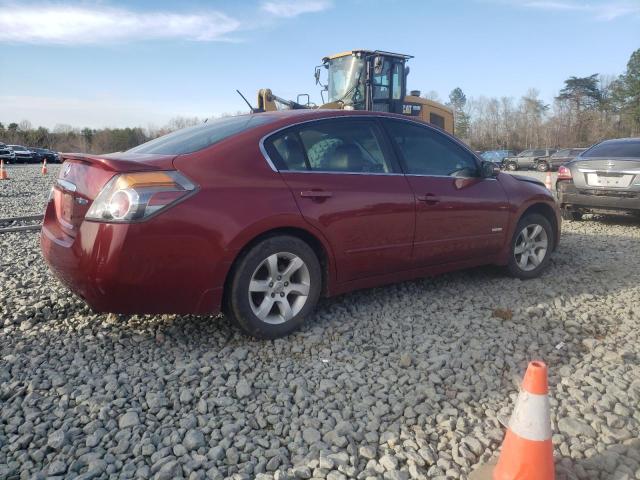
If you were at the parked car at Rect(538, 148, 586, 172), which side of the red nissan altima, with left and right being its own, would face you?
front

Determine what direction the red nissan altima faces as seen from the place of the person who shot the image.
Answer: facing away from the viewer and to the right of the viewer

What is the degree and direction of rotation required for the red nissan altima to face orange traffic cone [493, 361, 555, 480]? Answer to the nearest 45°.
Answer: approximately 90° to its right

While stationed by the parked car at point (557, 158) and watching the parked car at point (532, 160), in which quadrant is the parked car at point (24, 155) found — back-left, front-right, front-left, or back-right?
front-left

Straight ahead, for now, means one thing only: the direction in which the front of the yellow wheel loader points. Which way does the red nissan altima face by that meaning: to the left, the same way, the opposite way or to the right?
the opposite way

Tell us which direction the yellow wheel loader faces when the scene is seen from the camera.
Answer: facing the viewer and to the left of the viewer
